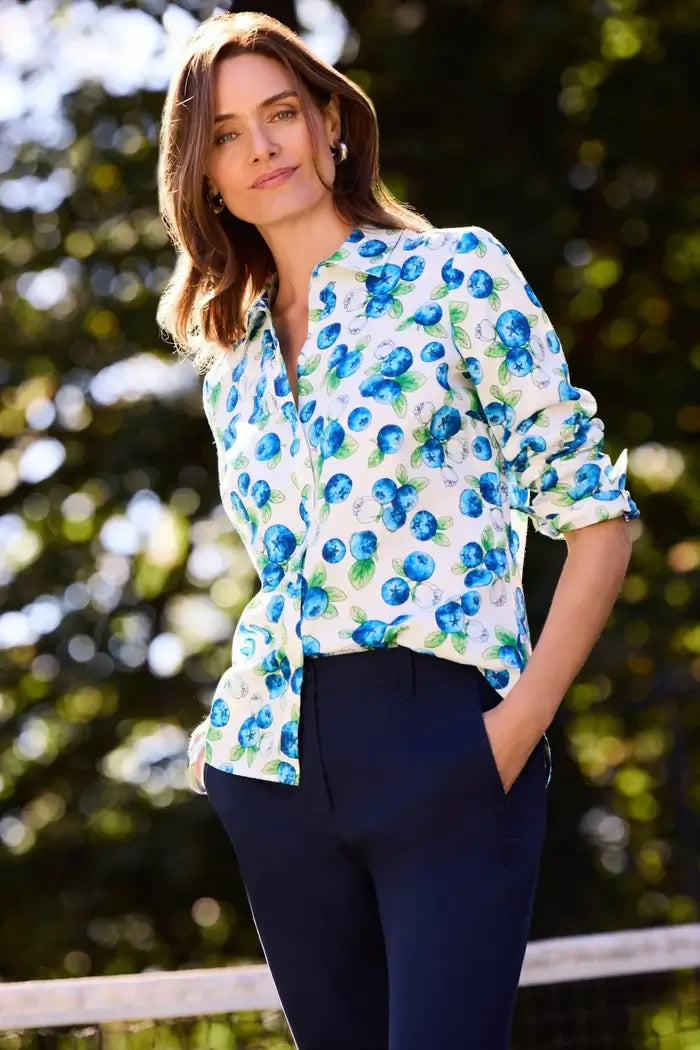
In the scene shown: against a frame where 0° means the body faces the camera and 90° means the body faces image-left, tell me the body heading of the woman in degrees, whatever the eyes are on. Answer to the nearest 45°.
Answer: approximately 45°
